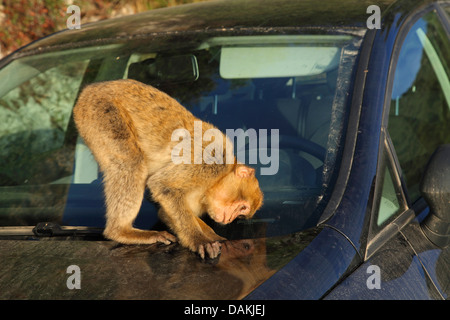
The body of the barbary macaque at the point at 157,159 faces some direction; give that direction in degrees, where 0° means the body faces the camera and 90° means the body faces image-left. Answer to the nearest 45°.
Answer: approximately 270°

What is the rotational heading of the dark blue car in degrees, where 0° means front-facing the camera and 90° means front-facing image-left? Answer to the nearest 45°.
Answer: approximately 45°
